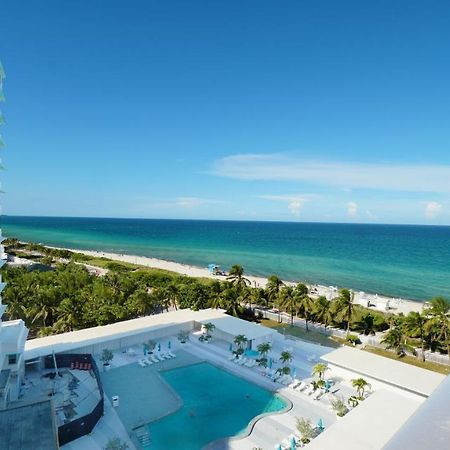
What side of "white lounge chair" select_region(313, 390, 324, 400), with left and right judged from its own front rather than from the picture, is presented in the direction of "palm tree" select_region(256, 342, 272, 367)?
right

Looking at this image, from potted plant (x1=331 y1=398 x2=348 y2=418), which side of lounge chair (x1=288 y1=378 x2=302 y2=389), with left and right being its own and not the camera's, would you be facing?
left

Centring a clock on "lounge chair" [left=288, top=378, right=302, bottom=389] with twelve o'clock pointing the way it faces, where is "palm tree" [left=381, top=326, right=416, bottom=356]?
The palm tree is roughly at 6 o'clock from the lounge chair.

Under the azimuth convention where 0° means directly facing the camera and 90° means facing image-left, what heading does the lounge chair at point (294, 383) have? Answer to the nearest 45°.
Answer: approximately 45°

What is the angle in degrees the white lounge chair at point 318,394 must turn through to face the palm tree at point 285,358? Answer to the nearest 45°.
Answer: approximately 90° to its right

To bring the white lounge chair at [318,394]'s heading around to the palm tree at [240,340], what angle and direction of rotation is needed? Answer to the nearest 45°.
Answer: approximately 90° to its right

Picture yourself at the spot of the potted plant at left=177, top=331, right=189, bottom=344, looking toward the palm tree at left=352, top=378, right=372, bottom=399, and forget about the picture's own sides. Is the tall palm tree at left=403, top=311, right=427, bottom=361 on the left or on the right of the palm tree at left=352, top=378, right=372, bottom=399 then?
left

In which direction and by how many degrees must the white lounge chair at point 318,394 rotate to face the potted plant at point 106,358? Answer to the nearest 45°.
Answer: approximately 45° to its right
